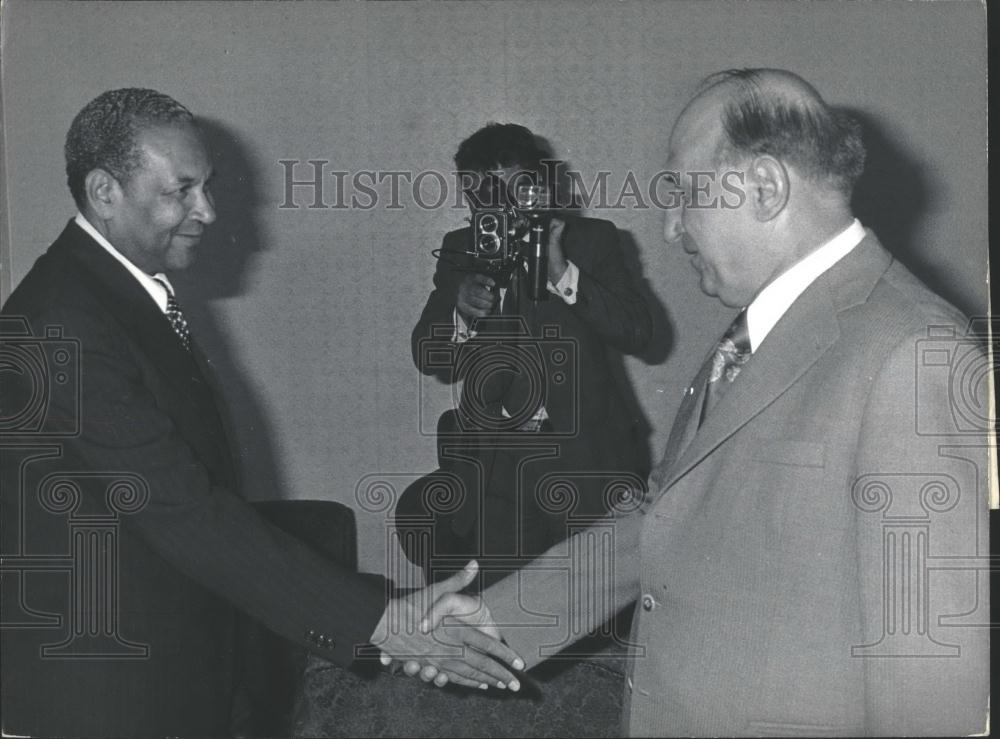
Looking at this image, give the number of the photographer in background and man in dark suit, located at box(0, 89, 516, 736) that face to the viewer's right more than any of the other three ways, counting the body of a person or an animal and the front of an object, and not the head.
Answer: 1

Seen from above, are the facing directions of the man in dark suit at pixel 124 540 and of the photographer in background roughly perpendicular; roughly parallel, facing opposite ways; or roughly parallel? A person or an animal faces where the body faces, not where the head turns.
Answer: roughly perpendicular

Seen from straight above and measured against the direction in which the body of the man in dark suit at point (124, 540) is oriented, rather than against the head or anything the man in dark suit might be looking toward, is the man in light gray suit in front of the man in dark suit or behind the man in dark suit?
in front

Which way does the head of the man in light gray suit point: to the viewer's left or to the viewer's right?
to the viewer's left

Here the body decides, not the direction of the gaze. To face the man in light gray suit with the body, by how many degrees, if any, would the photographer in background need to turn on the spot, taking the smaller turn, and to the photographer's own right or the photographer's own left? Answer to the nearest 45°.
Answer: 0° — they already face them

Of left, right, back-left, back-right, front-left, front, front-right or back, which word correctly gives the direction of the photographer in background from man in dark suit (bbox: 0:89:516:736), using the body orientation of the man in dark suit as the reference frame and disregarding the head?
front-left

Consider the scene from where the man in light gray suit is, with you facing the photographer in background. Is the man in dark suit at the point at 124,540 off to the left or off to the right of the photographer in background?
left

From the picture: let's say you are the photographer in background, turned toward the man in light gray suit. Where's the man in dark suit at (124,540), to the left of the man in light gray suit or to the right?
right

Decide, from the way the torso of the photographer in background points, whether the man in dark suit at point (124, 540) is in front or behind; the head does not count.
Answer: in front

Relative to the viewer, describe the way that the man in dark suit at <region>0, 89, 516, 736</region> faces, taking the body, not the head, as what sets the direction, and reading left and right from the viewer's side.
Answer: facing to the right of the viewer

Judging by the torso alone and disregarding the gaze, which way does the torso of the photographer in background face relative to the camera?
toward the camera

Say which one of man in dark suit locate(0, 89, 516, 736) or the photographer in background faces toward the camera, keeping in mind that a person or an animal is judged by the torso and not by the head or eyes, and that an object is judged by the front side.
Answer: the photographer in background
